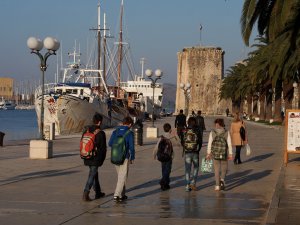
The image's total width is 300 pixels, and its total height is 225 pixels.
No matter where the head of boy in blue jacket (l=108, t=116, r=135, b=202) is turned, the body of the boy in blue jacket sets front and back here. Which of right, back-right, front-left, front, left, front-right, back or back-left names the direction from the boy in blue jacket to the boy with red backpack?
back-left

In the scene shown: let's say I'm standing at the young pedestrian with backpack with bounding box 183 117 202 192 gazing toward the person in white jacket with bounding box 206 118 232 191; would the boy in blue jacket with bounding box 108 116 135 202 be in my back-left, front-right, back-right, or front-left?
back-right

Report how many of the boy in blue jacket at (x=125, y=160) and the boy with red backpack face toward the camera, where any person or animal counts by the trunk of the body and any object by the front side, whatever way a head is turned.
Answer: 0

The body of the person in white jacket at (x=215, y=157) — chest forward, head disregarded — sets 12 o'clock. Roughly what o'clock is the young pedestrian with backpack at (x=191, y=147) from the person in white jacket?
The young pedestrian with backpack is roughly at 9 o'clock from the person in white jacket.

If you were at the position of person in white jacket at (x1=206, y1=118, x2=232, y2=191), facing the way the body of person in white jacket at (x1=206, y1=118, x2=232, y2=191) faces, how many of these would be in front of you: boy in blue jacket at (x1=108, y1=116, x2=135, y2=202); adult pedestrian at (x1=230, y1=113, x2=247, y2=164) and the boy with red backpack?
1

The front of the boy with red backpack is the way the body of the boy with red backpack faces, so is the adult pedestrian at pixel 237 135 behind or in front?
in front

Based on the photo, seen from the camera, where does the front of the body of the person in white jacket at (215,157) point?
away from the camera

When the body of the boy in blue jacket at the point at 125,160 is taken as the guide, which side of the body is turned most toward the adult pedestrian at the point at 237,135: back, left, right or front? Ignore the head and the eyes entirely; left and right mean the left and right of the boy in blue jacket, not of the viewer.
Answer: front

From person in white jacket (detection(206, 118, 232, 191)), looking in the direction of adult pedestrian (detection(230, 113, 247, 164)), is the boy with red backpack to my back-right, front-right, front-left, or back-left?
back-left

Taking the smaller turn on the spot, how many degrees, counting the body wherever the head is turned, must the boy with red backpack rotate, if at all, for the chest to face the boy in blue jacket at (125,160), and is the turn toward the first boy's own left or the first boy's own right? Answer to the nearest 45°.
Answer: approximately 45° to the first boy's own right

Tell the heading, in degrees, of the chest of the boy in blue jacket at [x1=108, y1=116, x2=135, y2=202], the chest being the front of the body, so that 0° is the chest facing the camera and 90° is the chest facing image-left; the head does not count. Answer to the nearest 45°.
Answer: approximately 225°

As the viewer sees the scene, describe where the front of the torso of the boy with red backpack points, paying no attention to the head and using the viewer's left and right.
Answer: facing away from the viewer and to the right of the viewer
